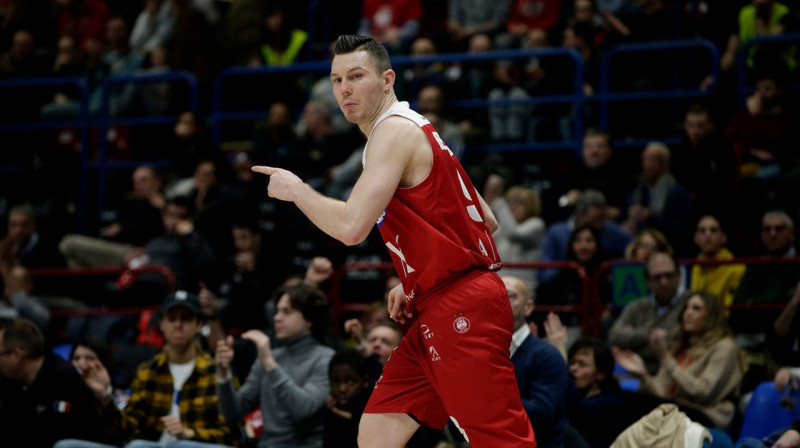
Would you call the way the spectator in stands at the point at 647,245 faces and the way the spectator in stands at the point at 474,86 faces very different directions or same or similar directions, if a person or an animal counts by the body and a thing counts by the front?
same or similar directions

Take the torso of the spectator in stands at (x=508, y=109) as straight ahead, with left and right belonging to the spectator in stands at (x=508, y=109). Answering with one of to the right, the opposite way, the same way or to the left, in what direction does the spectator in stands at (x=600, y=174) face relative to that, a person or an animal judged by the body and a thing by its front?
the same way

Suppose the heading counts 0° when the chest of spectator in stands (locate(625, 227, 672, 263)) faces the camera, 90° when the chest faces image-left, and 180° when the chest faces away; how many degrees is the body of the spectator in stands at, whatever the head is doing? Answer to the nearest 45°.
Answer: approximately 45°

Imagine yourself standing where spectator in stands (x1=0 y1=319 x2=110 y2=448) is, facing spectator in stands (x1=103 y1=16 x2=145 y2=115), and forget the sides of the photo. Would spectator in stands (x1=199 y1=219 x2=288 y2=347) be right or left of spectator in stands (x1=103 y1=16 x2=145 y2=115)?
right

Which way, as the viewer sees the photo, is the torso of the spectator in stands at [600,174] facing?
toward the camera

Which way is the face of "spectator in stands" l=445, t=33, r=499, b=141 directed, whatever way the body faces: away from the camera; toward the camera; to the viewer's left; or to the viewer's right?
toward the camera

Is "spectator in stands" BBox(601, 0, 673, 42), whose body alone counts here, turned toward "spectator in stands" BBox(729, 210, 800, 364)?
no

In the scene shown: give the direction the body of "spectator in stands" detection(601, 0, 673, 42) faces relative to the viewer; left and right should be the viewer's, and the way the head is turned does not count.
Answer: facing the viewer and to the left of the viewer

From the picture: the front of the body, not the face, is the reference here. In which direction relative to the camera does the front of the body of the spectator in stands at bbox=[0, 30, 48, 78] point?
toward the camera

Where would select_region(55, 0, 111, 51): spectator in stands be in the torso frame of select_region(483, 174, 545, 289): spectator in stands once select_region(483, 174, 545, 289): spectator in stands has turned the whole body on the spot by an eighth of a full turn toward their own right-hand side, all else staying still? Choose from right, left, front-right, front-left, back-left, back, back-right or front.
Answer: front-right

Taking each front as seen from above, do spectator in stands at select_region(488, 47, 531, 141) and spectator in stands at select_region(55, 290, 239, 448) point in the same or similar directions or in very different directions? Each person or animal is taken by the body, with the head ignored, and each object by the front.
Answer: same or similar directions

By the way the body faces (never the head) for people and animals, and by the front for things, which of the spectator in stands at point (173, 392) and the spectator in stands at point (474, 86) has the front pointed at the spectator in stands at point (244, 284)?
the spectator in stands at point (474, 86)

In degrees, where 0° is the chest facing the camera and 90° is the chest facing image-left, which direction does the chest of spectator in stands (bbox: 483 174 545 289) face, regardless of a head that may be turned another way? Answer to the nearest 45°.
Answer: approximately 45°

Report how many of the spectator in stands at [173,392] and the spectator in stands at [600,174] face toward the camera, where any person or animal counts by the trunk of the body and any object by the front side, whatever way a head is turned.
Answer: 2

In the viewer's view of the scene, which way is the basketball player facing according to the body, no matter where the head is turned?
to the viewer's left

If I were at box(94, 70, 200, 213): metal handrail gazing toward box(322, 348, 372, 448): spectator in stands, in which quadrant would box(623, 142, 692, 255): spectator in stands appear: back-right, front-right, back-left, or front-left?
front-left

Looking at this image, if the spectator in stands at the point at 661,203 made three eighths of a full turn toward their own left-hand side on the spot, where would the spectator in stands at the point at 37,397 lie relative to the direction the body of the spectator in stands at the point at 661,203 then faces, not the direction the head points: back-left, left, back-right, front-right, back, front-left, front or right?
back-right
